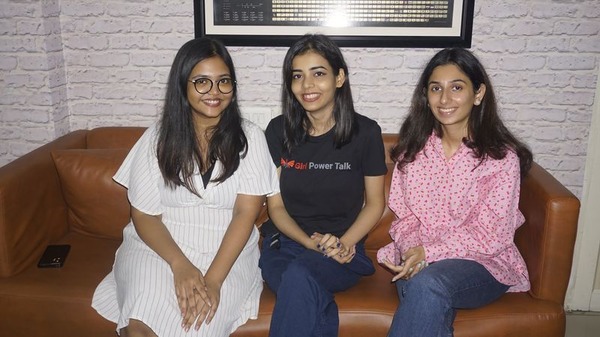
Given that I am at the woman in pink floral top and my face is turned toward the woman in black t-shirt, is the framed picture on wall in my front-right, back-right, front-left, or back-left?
front-right

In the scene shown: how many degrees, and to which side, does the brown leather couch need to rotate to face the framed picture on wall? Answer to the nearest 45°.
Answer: approximately 135° to its left

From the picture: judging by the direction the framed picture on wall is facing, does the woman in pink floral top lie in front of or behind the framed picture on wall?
in front

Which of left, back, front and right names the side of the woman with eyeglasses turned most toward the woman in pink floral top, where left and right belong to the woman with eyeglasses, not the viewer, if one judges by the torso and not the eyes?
left

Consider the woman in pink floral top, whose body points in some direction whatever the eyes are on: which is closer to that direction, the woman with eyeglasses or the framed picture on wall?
the woman with eyeglasses

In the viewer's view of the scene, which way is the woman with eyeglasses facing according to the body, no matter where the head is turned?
toward the camera

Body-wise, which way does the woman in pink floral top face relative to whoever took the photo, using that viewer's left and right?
facing the viewer and to the left of the viewer

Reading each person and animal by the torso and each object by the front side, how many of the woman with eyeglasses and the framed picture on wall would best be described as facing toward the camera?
2

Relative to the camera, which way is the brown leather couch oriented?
toward the camera

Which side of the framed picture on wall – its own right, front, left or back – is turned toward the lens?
front

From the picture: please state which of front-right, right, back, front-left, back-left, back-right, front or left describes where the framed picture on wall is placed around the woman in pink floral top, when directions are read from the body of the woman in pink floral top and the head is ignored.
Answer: right
